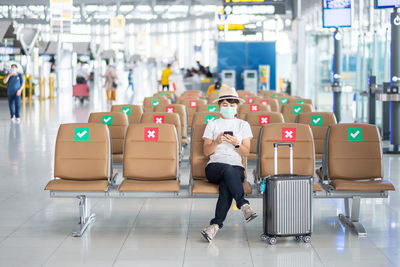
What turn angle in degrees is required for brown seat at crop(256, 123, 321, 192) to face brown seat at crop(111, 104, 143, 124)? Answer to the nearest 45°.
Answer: approximately 135° to its right

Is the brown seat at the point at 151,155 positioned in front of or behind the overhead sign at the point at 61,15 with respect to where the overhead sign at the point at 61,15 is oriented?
in front

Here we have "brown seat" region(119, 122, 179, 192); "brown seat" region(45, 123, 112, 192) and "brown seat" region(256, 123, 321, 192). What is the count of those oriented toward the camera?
3

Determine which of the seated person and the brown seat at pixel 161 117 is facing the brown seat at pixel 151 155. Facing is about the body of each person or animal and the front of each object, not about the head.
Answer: the brown seat at pixel 161 117

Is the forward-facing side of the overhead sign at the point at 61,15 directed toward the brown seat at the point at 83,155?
yes

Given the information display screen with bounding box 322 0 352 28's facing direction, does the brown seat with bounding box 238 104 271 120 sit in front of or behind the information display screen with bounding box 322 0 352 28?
in front

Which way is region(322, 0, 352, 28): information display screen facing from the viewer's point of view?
toward the camera

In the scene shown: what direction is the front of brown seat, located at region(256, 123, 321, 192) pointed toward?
toward the camera

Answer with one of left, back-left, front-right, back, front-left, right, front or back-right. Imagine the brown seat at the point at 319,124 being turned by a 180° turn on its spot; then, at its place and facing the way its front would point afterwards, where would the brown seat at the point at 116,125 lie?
left
